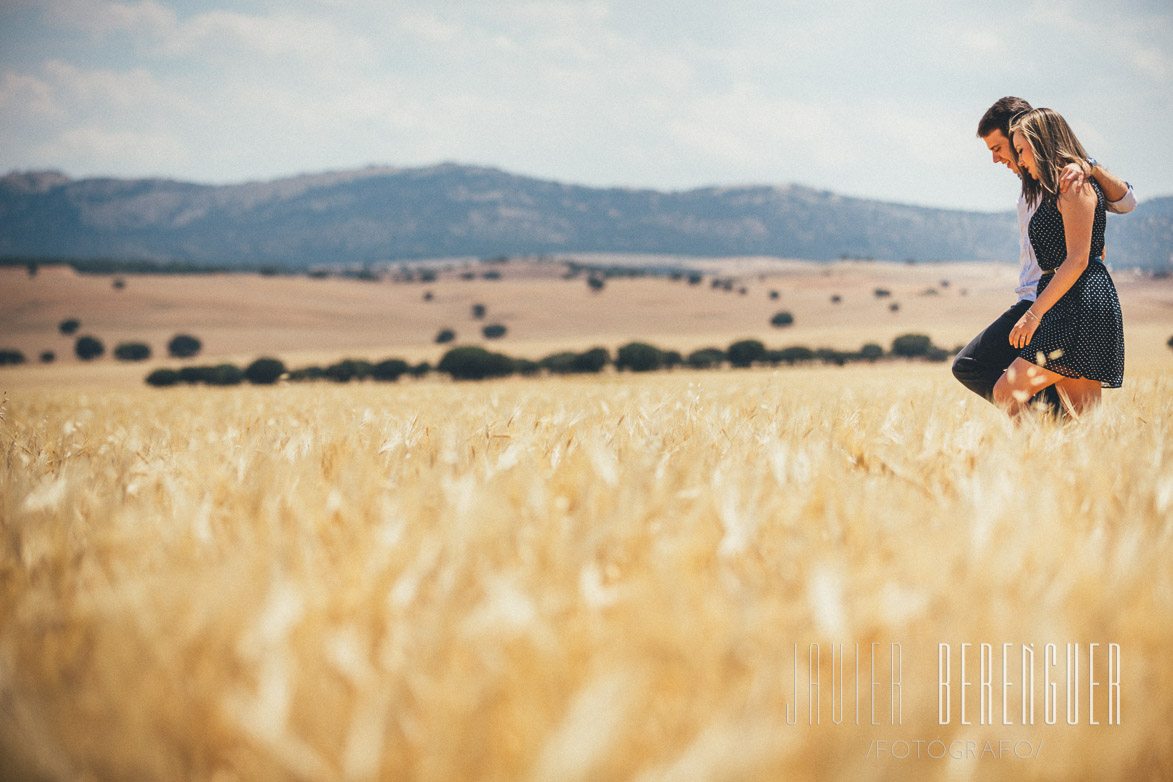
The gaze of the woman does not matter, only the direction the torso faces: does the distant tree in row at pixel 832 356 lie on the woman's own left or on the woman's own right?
on the woman's own right

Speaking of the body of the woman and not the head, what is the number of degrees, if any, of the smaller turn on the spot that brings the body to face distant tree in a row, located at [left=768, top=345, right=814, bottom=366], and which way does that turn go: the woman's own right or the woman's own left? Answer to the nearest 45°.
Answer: approximately 90° to the woman's own right

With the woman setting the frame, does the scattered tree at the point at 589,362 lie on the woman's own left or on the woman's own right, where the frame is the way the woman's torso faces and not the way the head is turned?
on the woman's own right

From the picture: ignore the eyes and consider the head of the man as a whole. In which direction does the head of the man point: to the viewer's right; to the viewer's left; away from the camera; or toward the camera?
to the viewer's left

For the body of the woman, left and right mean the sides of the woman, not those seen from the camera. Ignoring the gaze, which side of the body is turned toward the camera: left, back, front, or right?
left

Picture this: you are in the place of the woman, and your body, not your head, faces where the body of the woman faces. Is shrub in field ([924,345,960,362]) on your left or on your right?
on your right

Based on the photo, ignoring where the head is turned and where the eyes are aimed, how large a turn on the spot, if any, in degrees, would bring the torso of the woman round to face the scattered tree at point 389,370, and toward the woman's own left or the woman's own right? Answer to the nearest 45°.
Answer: approximately 45° to the woman's own right

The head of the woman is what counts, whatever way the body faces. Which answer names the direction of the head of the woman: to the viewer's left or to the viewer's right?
to the viewer's left

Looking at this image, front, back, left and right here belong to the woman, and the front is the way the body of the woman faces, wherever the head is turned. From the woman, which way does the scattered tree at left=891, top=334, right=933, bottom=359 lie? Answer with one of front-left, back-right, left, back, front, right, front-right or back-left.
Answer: right

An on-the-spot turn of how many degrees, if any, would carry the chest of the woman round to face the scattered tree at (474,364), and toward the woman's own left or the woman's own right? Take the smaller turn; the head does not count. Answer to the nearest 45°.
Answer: approximately 45° to the woman's own right
